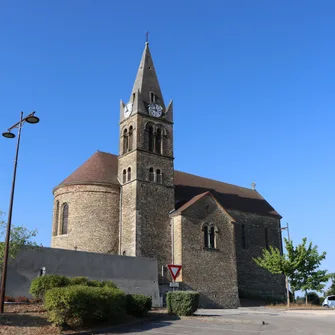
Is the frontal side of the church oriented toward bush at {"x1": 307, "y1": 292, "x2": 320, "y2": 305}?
yes

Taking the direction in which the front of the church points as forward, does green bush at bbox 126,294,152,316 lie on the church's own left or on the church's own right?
on the church's own right

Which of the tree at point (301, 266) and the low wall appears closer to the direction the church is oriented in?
the tree

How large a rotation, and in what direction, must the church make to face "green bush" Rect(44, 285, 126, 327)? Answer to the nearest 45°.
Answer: approximately 135° to its right

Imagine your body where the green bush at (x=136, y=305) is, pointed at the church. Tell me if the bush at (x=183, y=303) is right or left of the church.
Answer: right

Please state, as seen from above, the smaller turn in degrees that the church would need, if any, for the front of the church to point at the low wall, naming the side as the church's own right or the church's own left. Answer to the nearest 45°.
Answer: approximately 180°

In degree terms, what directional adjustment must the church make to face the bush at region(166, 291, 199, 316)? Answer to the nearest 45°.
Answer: approximately 135° to its right

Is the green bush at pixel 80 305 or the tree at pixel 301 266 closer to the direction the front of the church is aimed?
the tree

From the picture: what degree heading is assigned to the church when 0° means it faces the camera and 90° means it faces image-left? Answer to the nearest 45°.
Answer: approximately 225°
